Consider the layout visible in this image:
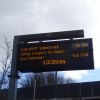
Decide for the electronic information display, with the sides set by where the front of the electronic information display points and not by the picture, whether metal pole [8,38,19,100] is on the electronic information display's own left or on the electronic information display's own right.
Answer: on the electronic information display's own right

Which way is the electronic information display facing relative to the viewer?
toward the camera
